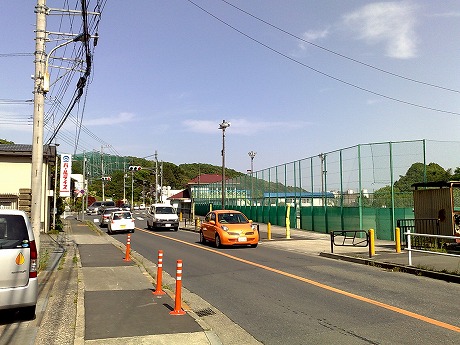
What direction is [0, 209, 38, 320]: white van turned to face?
away from the camera

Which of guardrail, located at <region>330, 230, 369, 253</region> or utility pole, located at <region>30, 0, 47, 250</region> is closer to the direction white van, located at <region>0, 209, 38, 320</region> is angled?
the utility pole

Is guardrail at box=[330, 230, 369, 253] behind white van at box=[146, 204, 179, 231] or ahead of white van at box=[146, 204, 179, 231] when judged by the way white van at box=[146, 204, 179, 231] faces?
ahead

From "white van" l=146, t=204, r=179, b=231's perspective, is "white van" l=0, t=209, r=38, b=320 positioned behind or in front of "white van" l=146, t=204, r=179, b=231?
in front

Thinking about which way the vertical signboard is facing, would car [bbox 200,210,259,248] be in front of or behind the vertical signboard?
in front

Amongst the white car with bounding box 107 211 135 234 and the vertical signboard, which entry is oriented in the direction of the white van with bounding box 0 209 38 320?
the vertical signboard

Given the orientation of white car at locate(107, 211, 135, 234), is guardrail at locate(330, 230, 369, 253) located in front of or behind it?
behind

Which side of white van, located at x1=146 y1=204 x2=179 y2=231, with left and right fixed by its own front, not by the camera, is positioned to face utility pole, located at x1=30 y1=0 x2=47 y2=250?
front

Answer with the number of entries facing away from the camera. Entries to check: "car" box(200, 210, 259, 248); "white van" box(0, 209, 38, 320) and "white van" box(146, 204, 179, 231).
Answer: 1

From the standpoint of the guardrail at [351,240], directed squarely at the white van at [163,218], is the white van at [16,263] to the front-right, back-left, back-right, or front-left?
back-left

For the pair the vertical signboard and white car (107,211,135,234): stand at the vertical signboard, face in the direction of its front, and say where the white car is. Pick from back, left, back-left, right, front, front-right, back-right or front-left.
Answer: left

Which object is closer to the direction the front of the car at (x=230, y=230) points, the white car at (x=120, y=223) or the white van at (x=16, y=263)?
the white van

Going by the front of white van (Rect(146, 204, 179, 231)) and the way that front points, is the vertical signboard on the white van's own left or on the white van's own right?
on the white van's own right

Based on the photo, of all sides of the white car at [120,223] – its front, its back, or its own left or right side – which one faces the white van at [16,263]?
back

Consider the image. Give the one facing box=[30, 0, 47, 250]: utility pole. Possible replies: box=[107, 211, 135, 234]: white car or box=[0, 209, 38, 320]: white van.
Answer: the white van

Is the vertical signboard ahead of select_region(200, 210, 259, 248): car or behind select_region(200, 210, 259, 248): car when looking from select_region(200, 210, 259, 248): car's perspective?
behind
